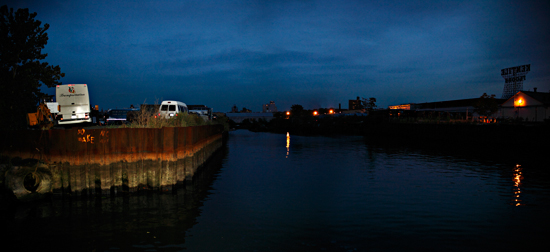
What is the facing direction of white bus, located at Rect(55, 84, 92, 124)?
away from the camera

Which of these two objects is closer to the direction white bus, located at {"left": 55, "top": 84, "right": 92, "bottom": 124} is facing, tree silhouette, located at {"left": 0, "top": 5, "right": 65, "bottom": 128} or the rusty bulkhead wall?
the tree silhouette

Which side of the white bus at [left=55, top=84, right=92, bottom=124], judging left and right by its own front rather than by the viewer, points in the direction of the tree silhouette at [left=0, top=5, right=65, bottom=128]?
left

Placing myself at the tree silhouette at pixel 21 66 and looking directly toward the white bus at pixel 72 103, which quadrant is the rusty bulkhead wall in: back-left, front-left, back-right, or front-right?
front-right

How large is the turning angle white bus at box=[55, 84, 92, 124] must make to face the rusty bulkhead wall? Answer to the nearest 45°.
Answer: approximately 180°
